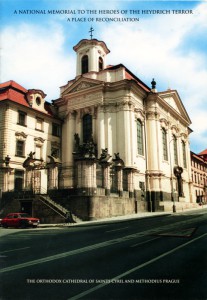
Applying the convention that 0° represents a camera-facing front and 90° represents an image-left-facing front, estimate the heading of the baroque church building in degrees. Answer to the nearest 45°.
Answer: approximately 45°

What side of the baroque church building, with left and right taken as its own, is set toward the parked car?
front
